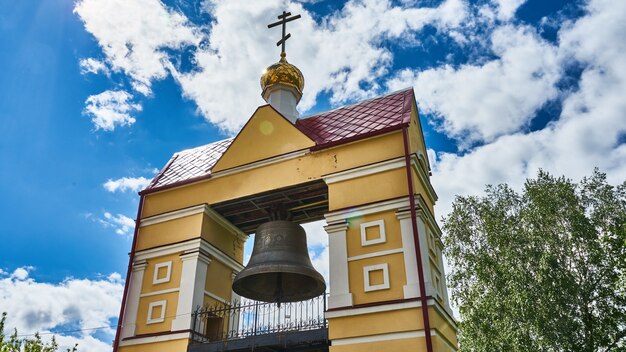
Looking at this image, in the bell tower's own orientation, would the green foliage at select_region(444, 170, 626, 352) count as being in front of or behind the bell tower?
behind

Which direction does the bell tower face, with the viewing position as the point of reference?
facing the viewer and to the left of the viewer
